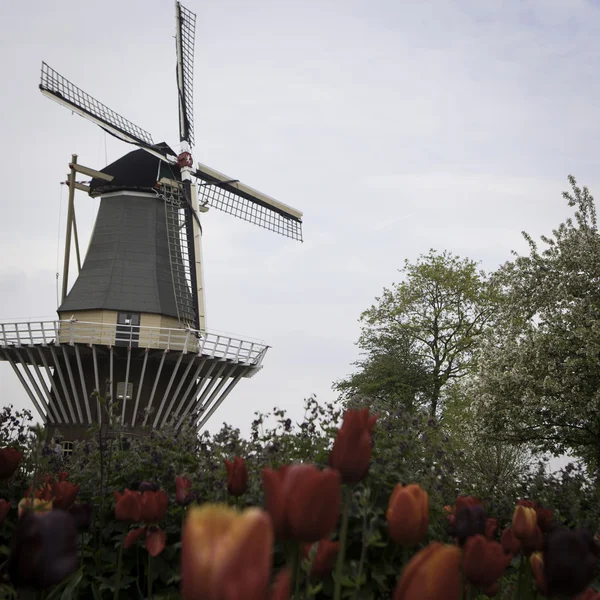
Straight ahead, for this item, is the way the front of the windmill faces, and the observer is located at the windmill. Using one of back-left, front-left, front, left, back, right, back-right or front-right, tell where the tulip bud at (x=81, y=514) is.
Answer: front-right

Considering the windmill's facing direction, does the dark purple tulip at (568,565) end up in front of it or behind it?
in front

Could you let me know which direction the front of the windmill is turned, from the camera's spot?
facing the viewer and to the right of the viewer

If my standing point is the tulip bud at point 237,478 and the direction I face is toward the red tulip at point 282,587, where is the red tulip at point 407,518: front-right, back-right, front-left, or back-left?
front-left

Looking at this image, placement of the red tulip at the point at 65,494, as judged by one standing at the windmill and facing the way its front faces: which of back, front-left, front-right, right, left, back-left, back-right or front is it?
front-right

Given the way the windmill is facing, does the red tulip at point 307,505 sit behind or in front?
in front

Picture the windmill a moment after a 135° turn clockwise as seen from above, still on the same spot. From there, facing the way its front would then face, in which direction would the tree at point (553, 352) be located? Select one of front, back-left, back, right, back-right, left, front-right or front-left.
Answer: back-left

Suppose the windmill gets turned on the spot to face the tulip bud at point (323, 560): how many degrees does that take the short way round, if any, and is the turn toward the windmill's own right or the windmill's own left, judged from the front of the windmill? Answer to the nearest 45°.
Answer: approximately 45° to the windmill's own right

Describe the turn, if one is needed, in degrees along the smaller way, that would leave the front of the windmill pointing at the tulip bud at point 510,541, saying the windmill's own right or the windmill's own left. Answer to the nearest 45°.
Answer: approximately 45° to the windmill's own right

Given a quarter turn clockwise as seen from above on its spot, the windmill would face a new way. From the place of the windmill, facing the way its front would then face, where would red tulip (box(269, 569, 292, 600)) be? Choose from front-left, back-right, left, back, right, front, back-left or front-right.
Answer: front-left

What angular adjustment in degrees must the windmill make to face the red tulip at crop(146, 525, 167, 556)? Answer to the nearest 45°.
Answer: approximately 45° to its right
